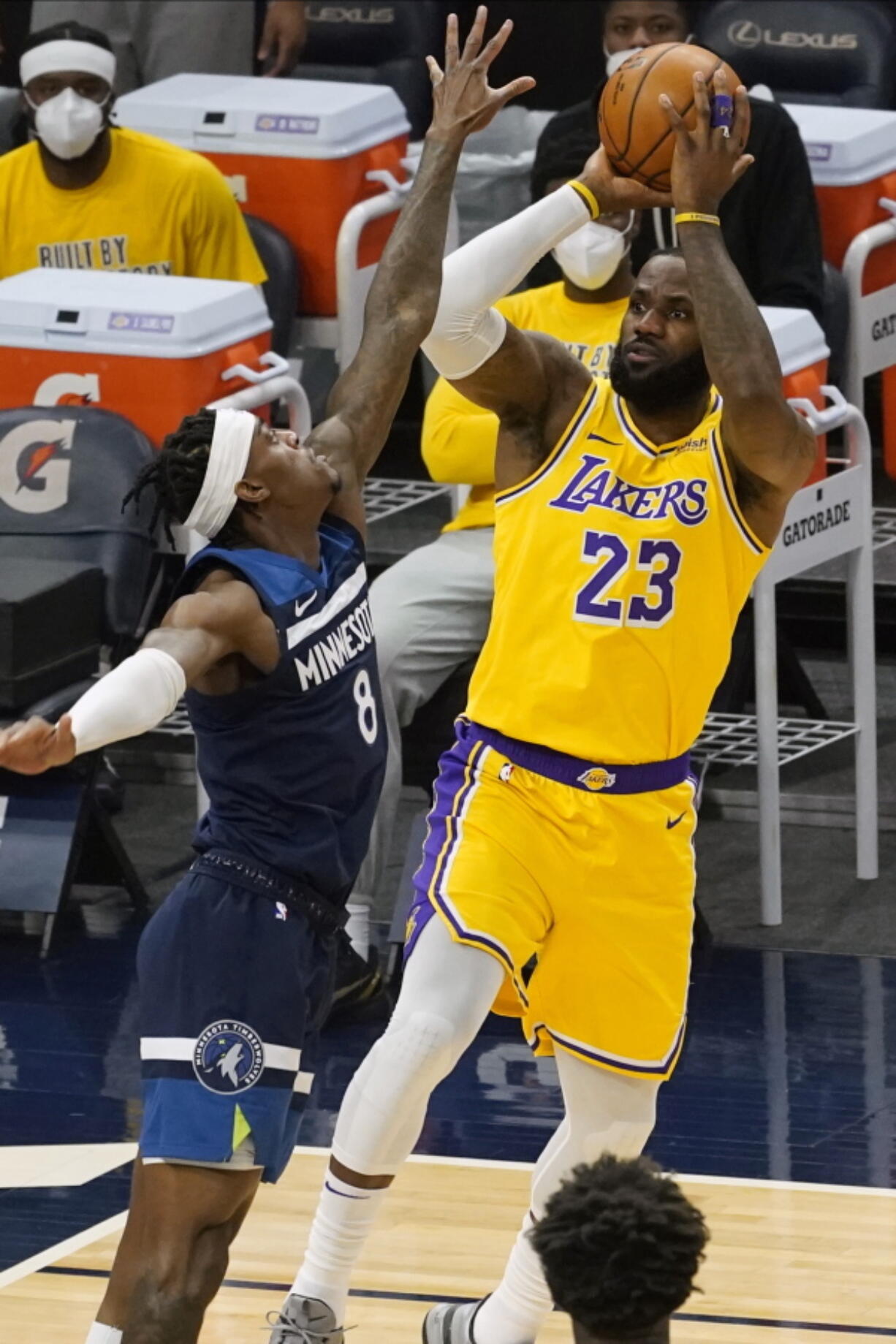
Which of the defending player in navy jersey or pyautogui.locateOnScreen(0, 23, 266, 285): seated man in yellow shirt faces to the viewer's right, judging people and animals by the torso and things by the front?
the defending player in navy jersey

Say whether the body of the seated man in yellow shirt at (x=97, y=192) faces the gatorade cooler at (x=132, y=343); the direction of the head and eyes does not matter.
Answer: yes

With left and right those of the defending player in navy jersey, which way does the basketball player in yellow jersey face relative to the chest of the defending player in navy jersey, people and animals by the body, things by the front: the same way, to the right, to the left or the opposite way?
to the right

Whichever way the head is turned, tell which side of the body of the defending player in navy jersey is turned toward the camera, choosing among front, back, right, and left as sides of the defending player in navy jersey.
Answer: right

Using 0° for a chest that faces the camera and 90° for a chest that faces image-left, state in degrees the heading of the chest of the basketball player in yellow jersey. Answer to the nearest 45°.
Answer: approximately 0°

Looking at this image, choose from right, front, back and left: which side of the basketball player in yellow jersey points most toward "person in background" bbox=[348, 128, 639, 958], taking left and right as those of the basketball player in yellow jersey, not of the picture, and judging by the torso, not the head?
back

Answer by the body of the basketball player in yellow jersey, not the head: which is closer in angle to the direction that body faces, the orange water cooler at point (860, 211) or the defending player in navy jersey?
the defending player in navy jersey
